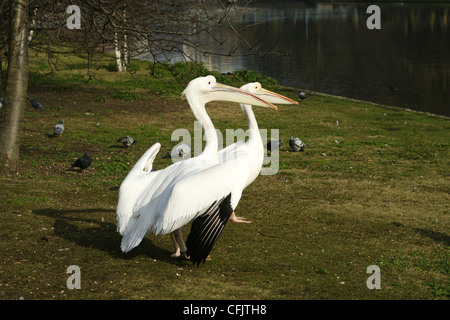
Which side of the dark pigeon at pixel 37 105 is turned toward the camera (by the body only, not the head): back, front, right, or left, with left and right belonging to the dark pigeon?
left

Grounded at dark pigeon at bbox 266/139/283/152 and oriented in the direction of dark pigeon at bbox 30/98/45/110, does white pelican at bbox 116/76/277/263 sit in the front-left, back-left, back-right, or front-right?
back-left
